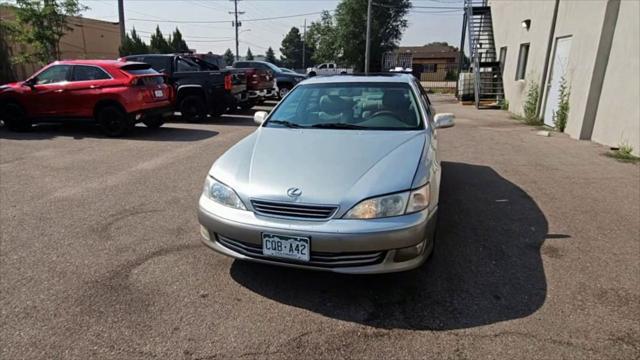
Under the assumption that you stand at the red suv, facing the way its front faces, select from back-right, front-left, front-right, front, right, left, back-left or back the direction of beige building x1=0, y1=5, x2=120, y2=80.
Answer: front-right

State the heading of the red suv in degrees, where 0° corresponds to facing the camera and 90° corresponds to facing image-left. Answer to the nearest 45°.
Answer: approximately 135°

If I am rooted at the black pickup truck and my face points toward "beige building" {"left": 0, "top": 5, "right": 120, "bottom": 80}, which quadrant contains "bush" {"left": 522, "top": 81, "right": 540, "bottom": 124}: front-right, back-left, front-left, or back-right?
back-right

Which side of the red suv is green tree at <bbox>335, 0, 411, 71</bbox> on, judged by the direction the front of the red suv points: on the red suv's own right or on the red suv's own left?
on the red suv's own right

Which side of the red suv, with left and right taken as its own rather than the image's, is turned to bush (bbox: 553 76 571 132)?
back

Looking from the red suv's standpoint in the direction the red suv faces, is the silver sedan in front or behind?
behind
